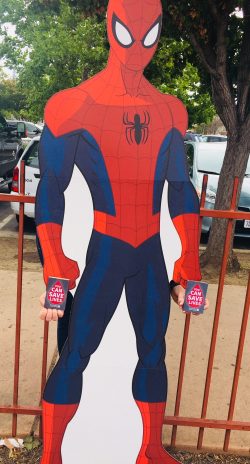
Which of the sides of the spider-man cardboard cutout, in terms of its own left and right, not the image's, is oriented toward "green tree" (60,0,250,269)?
back

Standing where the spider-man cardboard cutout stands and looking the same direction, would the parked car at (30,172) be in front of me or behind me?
behind

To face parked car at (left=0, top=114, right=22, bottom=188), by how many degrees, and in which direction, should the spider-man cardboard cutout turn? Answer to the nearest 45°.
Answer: approximately 180°
